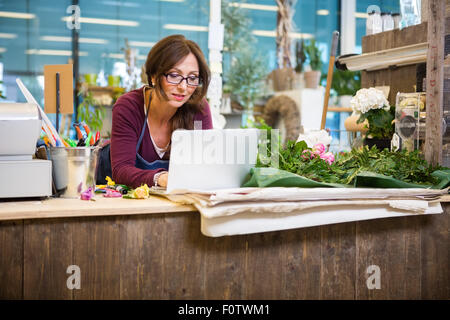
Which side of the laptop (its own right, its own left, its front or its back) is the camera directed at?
back

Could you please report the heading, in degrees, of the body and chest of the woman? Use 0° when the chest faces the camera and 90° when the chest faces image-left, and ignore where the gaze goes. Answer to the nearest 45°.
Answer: approximately 315°

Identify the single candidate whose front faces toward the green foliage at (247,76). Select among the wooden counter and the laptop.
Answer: the laptop

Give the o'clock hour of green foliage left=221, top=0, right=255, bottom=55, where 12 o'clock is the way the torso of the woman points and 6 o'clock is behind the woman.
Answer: The green foliage is roughly at 8 o'clock from the woman.
